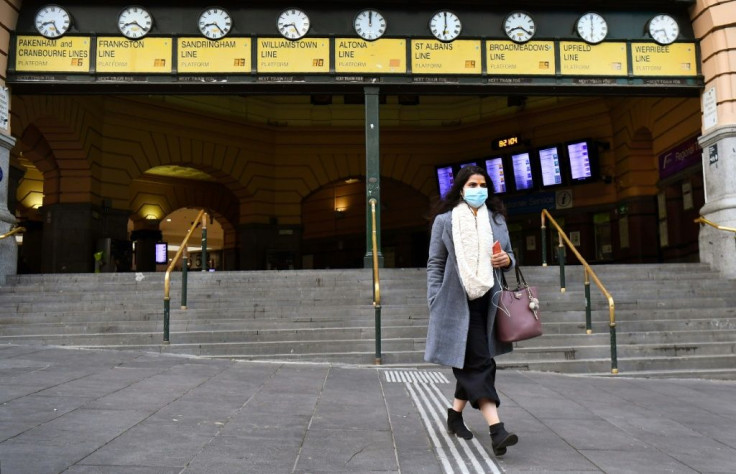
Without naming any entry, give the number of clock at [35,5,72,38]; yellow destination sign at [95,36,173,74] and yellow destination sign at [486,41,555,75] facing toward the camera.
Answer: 3

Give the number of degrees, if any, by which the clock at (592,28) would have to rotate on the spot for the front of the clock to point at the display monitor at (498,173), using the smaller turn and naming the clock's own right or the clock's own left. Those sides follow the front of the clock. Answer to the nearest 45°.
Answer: approximately 135° to the clock's own right

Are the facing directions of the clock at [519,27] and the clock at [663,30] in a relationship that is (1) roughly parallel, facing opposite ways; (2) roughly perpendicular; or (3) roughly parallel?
roughly parallel

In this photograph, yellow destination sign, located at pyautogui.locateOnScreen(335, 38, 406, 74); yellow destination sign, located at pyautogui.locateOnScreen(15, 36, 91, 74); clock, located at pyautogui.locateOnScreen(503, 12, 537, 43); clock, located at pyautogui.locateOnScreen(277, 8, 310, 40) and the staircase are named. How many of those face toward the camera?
5

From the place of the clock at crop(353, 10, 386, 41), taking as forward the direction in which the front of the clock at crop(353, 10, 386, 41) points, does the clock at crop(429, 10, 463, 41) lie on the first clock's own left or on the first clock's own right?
on the first clock's own left

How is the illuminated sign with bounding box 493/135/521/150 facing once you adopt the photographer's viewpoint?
facing the viewer and to the left of the viewer

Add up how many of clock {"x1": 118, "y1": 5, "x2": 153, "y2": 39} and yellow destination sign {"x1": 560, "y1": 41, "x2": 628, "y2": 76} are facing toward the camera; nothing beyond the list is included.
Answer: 2

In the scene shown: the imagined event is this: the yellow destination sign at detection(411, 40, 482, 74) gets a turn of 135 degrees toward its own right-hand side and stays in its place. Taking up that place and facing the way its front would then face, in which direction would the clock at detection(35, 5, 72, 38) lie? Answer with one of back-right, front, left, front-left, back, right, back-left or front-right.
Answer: front-left

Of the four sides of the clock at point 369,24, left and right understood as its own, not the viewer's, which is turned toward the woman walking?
front

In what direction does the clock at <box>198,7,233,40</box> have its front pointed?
toward the camera

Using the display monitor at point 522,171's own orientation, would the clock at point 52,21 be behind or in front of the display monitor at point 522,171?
in front

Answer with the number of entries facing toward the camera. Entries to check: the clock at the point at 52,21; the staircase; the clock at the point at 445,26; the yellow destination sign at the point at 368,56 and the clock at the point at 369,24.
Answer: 5

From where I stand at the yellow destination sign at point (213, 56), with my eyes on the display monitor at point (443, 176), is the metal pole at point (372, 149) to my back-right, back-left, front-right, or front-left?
front-right

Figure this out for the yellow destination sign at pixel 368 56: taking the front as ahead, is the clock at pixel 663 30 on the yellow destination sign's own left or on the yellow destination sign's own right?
on the yellow destination sign's own left

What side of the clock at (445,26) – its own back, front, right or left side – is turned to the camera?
front

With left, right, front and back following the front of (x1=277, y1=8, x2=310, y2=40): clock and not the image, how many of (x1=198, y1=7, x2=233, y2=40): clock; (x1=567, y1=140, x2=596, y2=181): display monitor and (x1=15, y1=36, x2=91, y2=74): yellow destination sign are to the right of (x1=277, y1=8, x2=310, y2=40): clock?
2

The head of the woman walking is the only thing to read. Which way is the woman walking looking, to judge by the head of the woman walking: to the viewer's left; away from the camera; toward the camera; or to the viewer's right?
toward the camera

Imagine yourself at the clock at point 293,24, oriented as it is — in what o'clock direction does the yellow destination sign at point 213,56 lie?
The yellow destination sign is roughly at 3 o'clock from the clock.

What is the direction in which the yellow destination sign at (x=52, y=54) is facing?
toward the camera
